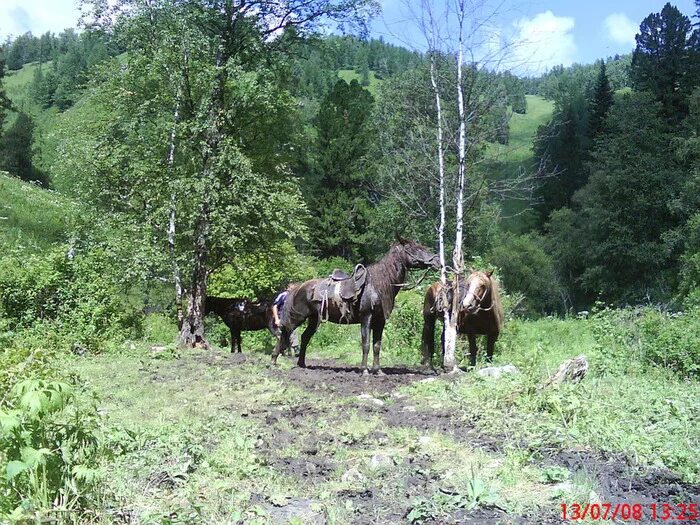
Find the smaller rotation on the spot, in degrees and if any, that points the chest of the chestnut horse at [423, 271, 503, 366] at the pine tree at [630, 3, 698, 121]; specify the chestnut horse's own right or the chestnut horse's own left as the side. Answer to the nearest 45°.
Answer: approximately 135° to the chestnut horse's own left

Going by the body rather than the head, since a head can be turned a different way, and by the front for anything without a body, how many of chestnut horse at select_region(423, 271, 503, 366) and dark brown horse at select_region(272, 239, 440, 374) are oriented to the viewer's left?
0

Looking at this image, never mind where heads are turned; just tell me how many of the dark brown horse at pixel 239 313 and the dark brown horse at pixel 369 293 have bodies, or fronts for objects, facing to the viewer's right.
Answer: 1

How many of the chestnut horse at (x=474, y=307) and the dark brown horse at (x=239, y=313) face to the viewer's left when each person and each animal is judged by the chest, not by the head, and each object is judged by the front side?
1

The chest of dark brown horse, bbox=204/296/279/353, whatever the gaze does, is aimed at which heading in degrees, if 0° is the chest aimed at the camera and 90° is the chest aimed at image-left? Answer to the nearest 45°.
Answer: approximately 90°

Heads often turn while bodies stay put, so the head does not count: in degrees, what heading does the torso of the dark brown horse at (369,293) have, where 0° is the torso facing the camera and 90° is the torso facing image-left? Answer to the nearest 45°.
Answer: approximately 270°

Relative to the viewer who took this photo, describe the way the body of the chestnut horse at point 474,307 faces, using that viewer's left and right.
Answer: facing the viewer and to the right of the viewer

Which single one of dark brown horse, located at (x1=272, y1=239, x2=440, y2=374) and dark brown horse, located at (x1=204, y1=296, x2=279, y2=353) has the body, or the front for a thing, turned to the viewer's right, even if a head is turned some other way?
the dark brown horse, located at (x1=272, y1=239, x2=440, y2=374)

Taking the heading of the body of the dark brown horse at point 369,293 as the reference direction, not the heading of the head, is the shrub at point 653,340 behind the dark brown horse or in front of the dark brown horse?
in front

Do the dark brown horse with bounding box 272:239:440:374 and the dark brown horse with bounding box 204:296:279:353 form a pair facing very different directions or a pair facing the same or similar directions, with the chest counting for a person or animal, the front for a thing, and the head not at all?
very different directions

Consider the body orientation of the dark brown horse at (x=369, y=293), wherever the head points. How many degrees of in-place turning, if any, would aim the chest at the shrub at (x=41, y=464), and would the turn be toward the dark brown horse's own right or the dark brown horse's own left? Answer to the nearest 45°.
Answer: approximately 90° to the dark brown horse's own right

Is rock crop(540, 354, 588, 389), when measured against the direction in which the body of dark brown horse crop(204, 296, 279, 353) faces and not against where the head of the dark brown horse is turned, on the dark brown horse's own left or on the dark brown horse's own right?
on the dark brown horse's own left

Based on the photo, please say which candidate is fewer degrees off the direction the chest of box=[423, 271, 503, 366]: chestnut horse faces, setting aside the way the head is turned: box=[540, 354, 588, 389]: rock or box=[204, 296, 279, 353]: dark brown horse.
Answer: the rock

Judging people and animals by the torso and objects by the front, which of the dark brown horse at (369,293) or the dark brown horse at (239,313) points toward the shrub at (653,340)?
the dark brown horse at (369,293)
